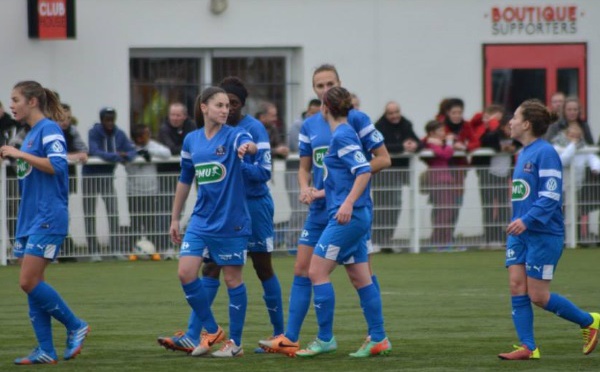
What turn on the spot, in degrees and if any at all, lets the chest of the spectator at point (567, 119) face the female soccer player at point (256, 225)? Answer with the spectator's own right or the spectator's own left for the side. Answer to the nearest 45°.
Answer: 0° — they already face them

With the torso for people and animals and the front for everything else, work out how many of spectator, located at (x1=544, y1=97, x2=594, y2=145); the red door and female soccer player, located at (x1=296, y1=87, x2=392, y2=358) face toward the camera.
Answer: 2

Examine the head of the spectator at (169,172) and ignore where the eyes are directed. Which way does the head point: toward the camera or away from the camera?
toward the camera

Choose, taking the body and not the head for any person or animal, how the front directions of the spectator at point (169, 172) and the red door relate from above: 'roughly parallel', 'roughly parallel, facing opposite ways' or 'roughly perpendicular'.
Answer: roughly parallel

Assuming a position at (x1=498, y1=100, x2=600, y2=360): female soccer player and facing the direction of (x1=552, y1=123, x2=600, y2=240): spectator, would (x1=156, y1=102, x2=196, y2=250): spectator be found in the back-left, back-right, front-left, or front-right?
front-left

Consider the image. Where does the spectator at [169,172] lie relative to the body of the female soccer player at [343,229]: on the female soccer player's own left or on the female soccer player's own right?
on the female soccer player's own right

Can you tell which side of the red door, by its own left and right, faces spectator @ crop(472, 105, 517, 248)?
front

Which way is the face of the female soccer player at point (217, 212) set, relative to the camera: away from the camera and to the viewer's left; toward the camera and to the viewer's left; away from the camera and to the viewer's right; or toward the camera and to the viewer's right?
toward the camera and to the viewer's right

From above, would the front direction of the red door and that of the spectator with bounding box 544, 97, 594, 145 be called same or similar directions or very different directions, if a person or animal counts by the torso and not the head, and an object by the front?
same or similar directions

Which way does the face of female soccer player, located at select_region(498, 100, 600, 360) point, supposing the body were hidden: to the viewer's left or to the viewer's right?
to the viewer's left

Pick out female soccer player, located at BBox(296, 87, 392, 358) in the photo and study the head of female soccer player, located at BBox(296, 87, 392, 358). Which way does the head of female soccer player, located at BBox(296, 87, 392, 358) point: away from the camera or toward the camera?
away from the camera

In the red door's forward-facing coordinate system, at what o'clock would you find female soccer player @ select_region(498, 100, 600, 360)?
The female soccer player is roughly at 12 o'clock from the red door.

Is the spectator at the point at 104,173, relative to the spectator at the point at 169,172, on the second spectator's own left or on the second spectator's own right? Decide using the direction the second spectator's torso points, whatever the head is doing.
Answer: on the second spectator's own right

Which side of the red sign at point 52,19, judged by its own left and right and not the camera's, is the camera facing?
front

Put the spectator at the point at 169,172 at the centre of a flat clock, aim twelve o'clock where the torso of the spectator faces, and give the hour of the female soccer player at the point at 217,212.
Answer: The female soccer player is roughly at 12 o'clock from the spectator.

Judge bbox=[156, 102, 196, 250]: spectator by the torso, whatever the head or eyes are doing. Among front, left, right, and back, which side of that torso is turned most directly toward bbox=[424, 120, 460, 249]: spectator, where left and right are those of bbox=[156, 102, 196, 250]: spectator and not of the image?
left

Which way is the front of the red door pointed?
toward the camera

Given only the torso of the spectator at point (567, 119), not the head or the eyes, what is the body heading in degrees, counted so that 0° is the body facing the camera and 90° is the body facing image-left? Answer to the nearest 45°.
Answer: approximately 0°

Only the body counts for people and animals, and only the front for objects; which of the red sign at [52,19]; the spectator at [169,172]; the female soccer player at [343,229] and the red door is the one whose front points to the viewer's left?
the female soccer player
